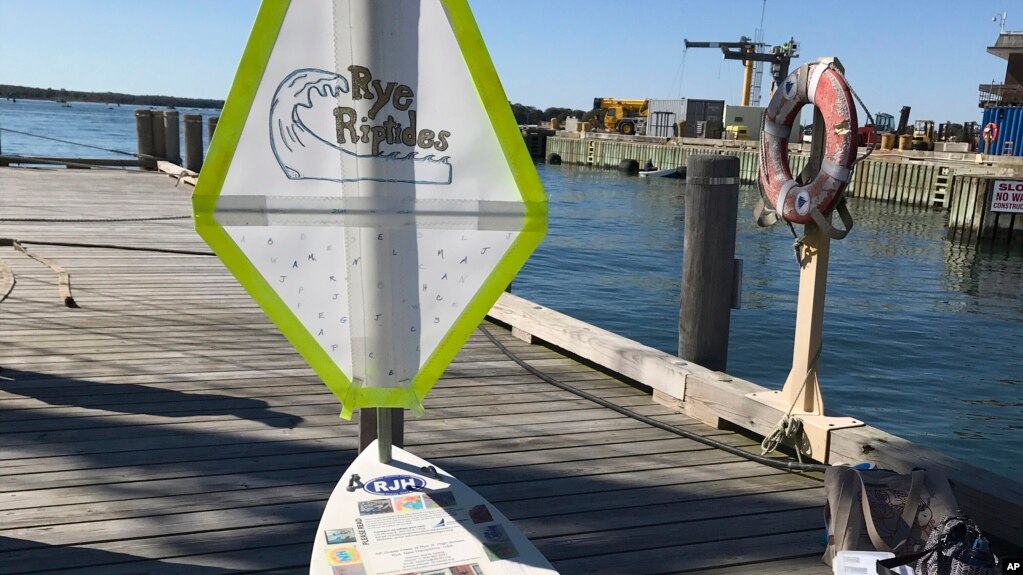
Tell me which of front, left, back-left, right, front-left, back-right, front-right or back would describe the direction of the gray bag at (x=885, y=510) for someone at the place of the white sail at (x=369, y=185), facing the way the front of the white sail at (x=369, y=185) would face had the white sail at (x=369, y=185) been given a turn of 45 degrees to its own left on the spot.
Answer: front-left

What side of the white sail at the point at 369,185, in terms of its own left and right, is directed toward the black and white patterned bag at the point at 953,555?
left

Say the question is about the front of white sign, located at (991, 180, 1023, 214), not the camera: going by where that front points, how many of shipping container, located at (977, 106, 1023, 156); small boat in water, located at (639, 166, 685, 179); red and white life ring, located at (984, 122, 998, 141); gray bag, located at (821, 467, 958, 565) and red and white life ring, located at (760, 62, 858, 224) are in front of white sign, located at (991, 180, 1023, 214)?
2

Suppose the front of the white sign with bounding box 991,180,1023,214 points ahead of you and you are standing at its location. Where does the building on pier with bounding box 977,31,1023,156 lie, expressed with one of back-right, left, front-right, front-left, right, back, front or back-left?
back

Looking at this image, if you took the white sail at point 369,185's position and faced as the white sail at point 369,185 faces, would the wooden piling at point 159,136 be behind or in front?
behind

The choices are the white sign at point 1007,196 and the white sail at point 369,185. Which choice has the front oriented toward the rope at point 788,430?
the white sign at point 1007,196

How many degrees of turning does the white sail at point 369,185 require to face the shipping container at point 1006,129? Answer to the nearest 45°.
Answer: approximately 135° to its left

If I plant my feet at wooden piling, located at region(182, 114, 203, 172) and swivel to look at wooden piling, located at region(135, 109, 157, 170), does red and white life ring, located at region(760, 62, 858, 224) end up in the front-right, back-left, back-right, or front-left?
back-left

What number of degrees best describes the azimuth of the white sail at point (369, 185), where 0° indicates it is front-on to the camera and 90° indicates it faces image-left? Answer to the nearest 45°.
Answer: approximately 0°

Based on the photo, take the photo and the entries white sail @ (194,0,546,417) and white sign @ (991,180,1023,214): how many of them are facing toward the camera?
2

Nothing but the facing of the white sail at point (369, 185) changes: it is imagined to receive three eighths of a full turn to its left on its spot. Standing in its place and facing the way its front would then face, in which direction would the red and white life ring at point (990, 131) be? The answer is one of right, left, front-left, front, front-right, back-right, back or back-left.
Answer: front

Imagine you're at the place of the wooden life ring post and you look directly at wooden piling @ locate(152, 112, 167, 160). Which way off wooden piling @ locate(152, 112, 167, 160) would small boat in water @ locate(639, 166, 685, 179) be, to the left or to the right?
right

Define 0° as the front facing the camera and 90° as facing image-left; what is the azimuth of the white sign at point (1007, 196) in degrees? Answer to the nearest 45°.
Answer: approximately 0°

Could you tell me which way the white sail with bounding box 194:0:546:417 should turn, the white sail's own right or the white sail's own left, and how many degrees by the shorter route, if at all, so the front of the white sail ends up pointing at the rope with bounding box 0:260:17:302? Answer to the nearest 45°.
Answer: approximately 135° to the white sail's own right

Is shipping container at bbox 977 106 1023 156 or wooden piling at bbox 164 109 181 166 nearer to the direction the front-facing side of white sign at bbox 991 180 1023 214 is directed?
the wooden piling

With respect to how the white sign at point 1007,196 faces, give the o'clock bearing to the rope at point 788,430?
The rope is roughly at 12 o'clock from the white sign.

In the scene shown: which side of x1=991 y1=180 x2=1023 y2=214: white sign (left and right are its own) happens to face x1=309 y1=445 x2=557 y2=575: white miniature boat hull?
front
